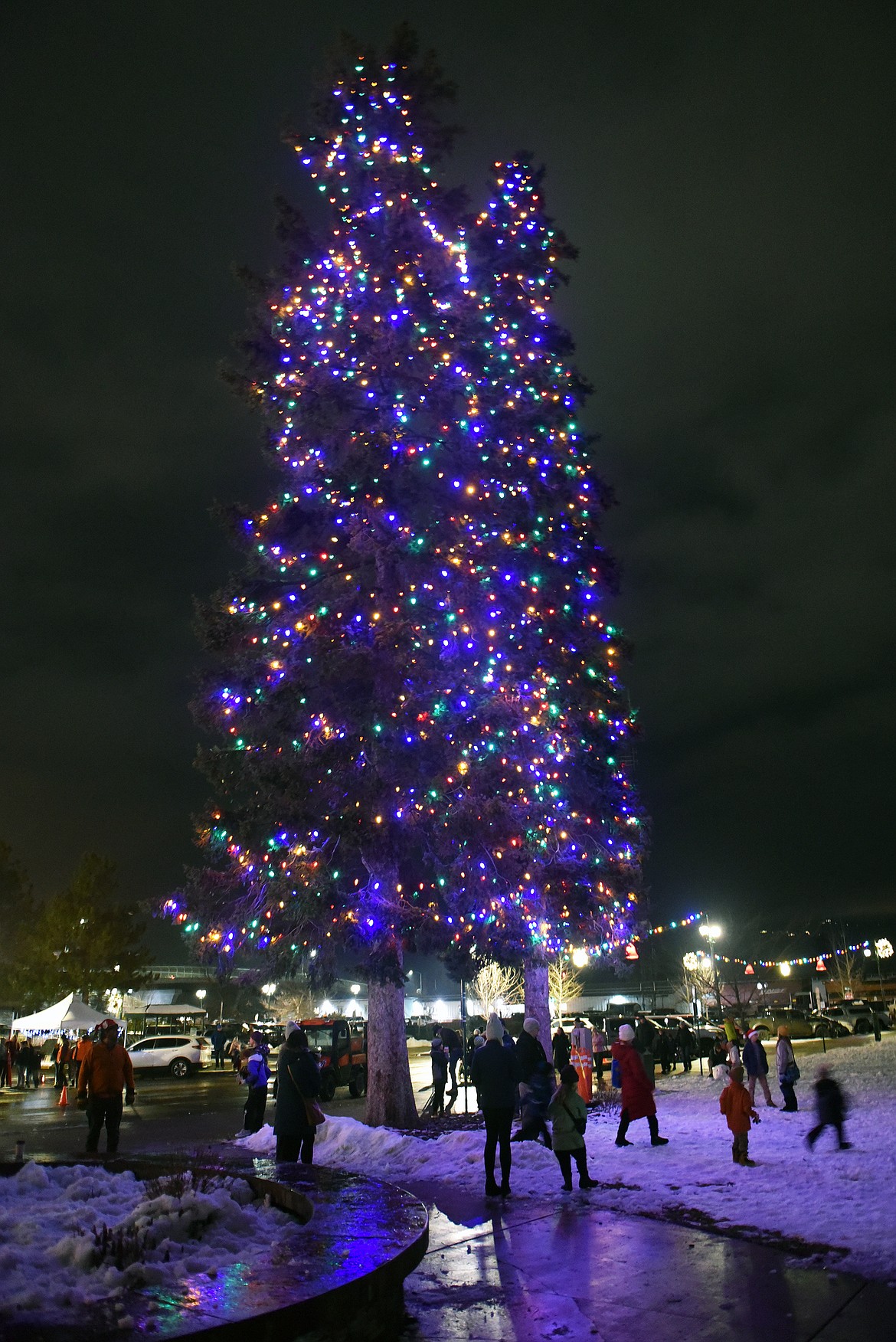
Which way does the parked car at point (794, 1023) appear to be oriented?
to the viewer's left

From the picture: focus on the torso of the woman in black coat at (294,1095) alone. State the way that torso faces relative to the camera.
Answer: away from the camera

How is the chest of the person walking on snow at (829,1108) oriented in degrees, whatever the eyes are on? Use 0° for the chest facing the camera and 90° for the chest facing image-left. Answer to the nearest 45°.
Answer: approximately 270°

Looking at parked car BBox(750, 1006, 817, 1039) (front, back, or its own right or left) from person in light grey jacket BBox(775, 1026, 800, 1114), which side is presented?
left

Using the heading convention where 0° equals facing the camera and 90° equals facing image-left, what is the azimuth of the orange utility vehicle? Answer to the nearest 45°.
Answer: approximately 45°
